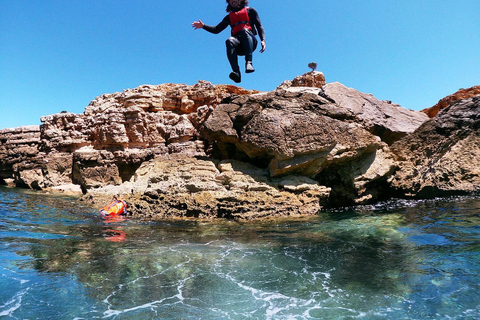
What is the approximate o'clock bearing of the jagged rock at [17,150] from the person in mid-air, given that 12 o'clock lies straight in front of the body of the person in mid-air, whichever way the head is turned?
The jagged rock is roughly at 3 o'clock from the person in mid-air.

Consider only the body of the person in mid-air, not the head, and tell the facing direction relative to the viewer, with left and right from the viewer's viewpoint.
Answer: facing the viewer and to the left of the viewer

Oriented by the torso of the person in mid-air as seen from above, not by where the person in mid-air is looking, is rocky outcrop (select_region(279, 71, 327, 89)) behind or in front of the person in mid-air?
behind

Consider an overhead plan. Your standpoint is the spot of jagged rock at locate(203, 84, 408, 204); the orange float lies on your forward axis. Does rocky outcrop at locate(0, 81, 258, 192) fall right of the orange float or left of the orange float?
right

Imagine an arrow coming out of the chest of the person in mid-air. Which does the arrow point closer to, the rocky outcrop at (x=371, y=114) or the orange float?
the orange float

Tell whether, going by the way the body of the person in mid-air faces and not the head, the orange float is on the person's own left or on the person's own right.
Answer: on the person's own right
